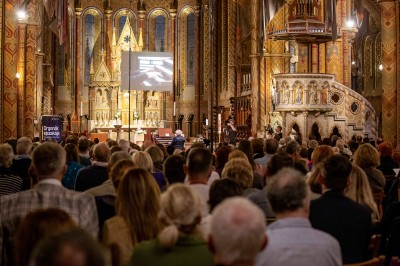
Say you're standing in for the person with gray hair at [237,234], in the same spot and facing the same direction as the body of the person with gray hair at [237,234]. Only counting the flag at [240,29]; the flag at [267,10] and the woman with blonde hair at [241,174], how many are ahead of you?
3

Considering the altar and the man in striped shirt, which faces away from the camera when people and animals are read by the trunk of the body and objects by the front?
the man in striped shirt

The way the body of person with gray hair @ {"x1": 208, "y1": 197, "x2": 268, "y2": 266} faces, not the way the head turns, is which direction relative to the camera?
away from the camera

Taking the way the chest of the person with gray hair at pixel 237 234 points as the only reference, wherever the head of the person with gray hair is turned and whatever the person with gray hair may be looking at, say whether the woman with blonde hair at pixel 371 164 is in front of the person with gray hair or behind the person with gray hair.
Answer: in front

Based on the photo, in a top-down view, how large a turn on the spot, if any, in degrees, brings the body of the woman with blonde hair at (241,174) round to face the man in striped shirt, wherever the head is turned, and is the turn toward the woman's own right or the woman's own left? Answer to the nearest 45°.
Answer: approximately 90° to the woman's own left

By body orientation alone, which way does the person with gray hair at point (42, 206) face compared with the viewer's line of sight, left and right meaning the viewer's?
facing away from the viewer

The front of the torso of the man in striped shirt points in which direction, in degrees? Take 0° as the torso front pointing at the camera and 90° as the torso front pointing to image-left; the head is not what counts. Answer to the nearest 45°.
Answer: approximately 180°

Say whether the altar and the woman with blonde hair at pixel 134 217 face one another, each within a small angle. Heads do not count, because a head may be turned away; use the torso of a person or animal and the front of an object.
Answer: yes

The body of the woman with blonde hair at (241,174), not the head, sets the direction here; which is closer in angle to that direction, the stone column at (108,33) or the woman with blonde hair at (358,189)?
the stone column

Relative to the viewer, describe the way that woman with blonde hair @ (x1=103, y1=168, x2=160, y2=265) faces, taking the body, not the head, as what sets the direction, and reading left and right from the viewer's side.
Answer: facing away from the viewer

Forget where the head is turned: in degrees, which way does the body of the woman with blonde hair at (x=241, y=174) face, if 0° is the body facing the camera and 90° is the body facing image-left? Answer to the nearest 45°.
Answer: approximately 180°
